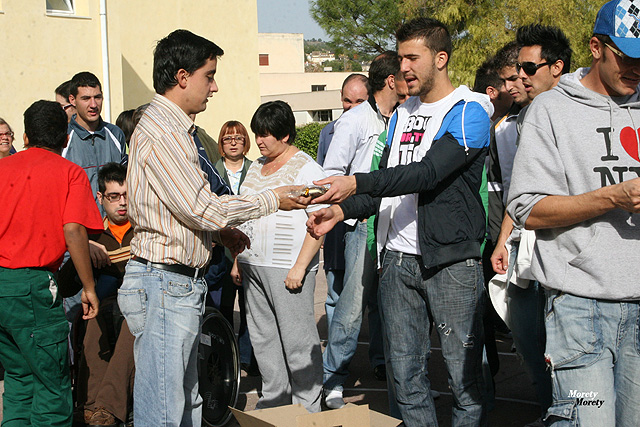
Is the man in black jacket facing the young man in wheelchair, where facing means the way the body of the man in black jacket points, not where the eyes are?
no

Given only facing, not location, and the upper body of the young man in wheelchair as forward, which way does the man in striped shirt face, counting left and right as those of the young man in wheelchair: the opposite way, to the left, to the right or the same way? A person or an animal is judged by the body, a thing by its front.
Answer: to the left

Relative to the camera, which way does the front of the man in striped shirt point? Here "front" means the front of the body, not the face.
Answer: to the viewer's right

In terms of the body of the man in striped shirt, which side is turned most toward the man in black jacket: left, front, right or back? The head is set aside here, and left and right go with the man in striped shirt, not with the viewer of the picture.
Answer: front

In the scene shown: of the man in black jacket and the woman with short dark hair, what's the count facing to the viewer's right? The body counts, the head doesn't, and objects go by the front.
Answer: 0

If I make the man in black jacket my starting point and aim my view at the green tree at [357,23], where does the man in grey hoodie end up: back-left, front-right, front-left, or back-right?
back-right

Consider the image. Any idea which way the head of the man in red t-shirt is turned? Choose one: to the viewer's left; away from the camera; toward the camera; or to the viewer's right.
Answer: away from the camera

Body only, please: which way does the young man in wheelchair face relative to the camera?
toward the camera

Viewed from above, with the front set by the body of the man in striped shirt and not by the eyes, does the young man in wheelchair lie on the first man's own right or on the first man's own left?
on the first man's own left

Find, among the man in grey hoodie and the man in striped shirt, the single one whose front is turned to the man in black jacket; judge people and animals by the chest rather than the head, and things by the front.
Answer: the man in striped shirt

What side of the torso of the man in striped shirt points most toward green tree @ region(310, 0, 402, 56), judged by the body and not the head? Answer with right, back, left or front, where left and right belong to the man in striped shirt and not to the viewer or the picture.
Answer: left

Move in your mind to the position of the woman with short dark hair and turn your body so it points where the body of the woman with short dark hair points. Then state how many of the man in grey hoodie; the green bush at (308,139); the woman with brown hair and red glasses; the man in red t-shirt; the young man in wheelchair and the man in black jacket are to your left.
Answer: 2
